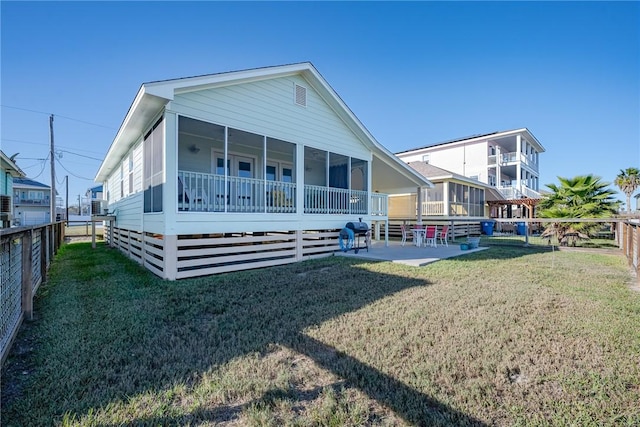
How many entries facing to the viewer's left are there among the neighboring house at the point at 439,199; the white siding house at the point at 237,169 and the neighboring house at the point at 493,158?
0

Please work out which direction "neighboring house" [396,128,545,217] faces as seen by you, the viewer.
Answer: facing the viewer and to the right of the viewer

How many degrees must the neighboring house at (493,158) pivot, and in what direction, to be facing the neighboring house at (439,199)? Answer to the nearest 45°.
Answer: approximately 45° to its right

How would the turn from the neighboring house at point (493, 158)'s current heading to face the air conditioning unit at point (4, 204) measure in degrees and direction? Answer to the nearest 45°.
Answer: approximately 90° to its right

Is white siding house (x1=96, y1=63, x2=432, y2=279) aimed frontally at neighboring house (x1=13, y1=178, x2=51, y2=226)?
no

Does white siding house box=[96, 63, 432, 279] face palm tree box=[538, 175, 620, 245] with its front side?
no
